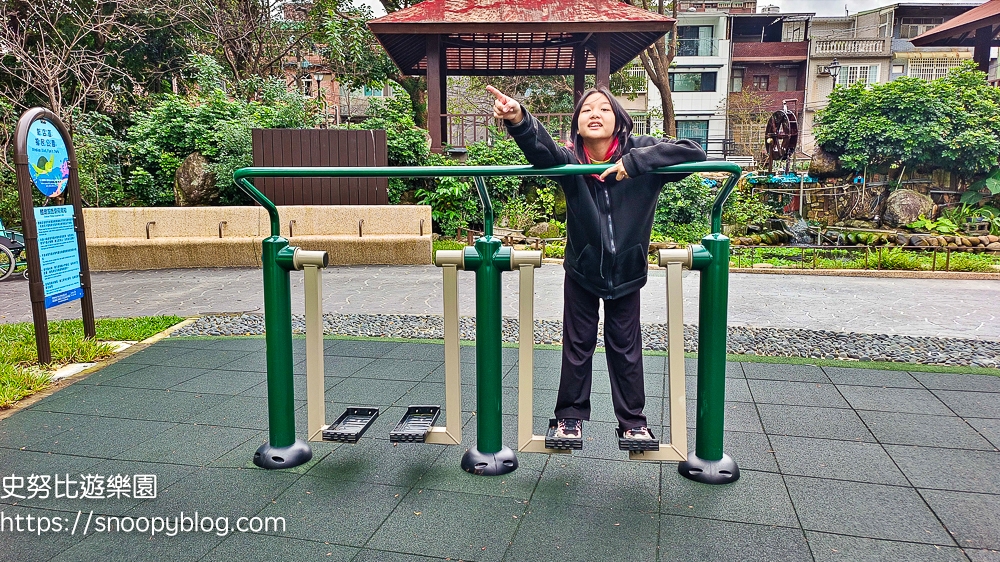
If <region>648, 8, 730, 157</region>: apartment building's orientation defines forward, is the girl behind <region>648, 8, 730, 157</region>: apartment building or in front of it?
in front

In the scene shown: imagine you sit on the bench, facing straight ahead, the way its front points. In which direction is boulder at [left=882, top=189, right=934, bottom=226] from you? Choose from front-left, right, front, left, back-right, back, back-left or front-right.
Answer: left

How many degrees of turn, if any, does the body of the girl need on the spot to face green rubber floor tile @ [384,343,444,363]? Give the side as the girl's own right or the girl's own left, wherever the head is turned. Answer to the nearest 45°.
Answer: approximately 135° to the girl's own right

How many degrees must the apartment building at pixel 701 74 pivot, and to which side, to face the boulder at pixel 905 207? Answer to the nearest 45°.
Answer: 0° — it already faces it

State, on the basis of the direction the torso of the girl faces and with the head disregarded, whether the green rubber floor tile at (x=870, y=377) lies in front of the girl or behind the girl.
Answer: behind

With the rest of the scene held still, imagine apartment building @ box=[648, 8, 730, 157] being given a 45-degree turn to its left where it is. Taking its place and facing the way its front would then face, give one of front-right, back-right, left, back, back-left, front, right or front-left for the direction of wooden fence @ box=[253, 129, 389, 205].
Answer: front-right

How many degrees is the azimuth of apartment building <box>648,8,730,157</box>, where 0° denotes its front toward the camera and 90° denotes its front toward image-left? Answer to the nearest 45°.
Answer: approximately 0°

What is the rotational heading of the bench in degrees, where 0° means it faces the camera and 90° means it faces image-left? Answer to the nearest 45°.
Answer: approximately 0°

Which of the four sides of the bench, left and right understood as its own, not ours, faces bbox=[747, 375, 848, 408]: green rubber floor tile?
front

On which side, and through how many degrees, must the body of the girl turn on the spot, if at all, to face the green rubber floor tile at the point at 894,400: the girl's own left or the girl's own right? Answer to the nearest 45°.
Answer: approximately 135° to the girl's own left
